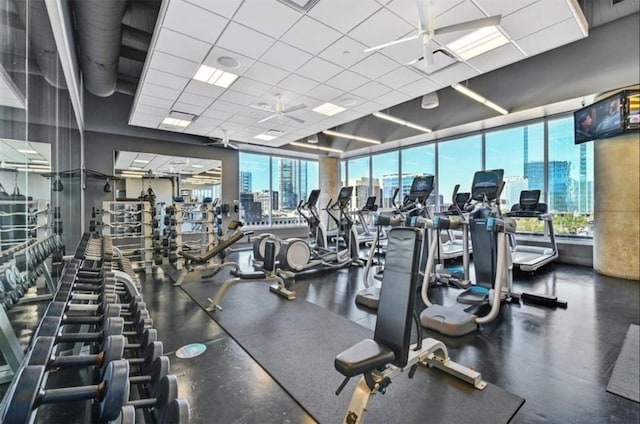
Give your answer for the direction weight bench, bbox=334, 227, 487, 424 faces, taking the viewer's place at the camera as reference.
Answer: facing the viewer and to the left of the viewer

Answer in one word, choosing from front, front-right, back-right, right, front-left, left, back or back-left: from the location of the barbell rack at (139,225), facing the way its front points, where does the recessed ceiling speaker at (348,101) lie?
front-left

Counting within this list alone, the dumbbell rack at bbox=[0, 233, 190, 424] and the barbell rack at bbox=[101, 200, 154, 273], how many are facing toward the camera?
1

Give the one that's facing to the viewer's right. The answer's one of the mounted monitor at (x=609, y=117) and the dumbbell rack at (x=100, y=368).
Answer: the dumbbell rack

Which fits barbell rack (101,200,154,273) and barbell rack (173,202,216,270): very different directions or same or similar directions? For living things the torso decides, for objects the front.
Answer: same or similar directions

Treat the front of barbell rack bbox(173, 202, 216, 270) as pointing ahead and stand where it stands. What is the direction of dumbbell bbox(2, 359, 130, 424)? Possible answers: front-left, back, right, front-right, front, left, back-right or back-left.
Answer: front

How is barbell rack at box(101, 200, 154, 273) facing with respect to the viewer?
toward the camera

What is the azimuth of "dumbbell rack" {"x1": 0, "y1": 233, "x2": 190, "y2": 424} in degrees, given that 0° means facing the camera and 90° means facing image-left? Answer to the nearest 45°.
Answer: approximately 270°

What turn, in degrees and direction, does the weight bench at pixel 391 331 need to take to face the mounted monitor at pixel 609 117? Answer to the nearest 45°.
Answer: approximately 180°

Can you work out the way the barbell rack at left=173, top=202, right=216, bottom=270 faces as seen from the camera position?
facing the viewer

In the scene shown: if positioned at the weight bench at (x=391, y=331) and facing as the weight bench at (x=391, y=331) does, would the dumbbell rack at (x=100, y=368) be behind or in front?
in front

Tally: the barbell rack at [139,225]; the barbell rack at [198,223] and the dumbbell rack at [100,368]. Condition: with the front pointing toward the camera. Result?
2

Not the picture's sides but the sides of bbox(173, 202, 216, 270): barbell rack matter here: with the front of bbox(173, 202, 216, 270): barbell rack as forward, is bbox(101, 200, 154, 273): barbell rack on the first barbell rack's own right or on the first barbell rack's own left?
on the first barbell rack's own right

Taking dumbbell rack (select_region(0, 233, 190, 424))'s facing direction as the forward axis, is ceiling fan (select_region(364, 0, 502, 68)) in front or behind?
in front

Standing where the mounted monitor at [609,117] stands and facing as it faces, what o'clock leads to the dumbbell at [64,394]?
The dumbbell is roughly at 11 o'clock from the mounted monitor.
